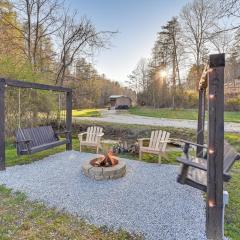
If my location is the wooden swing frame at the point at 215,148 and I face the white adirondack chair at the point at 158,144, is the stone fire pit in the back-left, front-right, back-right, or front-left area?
front-left

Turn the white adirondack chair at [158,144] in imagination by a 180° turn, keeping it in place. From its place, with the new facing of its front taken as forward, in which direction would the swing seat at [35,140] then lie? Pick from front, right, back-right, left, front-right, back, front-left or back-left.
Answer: back-left

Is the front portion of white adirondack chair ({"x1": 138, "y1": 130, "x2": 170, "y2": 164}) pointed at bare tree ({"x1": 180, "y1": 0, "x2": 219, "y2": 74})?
no

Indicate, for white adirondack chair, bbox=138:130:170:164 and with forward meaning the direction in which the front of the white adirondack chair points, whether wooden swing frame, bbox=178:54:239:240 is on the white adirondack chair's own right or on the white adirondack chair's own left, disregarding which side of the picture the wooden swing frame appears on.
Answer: on the white adirondack chair's own left

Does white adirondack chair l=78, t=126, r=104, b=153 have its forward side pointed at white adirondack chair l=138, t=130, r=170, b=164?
no

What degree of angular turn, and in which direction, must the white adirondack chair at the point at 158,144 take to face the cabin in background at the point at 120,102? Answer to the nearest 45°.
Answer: approximately 135° to its right

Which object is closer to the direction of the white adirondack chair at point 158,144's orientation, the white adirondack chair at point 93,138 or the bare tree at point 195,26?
the white adirondack chair

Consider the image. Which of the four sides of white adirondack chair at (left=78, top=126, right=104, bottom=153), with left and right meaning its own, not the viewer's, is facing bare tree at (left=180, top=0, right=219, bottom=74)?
back

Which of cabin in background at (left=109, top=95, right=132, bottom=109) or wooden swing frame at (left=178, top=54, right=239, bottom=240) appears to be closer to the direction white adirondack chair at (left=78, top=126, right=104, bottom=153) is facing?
the wooden swing frame

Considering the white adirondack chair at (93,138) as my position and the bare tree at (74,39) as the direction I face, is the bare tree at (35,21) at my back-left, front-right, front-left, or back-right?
front-left

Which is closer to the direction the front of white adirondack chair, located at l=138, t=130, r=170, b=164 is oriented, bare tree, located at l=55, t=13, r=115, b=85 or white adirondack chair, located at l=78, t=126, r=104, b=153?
the white adirondack chair

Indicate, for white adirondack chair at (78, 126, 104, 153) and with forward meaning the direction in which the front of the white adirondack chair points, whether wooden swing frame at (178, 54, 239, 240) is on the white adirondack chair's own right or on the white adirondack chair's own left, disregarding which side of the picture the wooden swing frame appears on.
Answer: on the white adirondack chair's own left

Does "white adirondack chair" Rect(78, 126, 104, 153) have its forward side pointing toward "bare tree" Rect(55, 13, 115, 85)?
no

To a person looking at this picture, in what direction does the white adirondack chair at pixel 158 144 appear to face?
facing the viewer and to the left of the viewer
